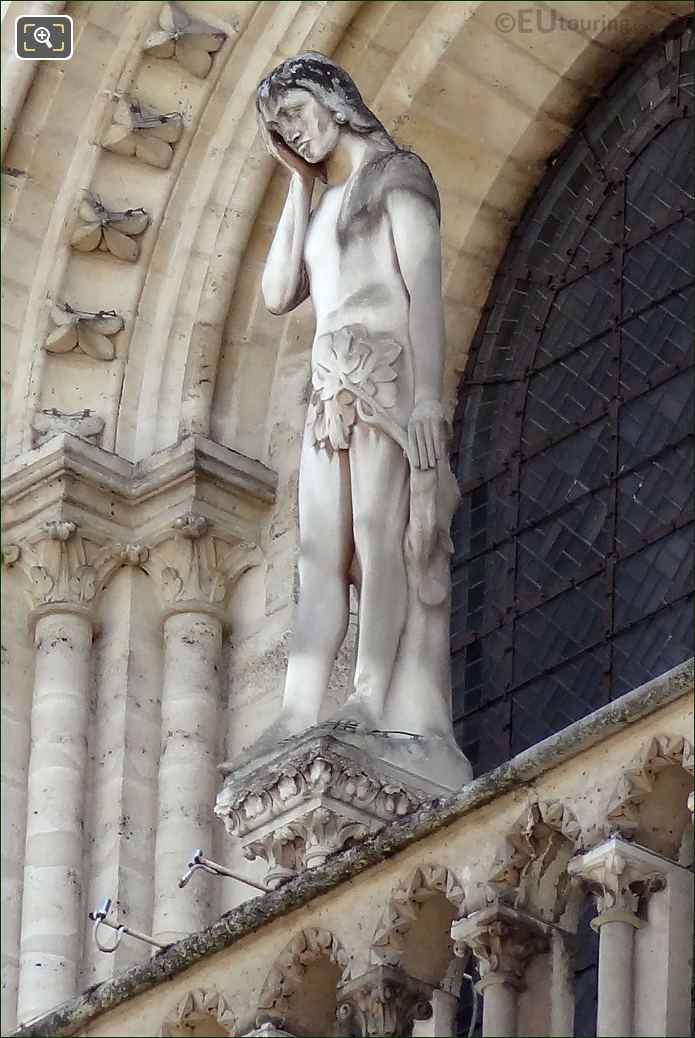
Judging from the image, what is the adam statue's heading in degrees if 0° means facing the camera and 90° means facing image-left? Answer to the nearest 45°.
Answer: approximately 45°
